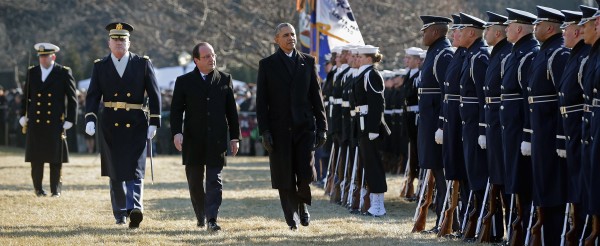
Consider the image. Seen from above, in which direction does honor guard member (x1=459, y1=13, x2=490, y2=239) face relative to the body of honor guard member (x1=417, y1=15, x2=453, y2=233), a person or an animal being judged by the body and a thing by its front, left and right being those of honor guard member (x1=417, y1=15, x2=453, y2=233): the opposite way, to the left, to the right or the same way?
the same way

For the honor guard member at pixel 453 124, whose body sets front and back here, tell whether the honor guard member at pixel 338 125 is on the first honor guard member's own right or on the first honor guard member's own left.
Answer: on the first honor guard member's own right

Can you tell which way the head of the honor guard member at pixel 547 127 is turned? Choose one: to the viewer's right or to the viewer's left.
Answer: to the viewer's left

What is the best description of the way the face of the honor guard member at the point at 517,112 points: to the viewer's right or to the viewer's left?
to the viewer's left

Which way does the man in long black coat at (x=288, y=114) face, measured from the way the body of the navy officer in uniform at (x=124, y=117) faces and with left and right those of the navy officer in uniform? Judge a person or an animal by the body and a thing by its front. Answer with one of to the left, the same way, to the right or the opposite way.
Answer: the same way

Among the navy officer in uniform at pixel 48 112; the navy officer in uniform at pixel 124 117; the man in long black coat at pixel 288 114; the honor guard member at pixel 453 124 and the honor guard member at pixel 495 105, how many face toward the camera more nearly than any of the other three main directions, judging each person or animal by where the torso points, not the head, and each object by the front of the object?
3

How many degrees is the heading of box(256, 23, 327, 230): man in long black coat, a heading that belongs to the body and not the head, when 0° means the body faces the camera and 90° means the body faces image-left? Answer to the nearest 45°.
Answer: approximately 0°

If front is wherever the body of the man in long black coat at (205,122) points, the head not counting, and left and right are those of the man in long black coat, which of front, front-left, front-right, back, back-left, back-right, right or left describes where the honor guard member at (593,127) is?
front-left

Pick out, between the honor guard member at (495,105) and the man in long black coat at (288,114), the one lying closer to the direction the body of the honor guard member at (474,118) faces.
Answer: the man in long black coat

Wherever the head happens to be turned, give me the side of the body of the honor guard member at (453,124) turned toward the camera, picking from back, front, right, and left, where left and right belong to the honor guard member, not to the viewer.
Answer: left

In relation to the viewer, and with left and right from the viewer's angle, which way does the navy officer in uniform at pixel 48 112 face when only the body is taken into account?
facing the viewer

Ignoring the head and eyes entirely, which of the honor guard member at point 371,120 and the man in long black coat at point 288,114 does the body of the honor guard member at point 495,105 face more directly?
the man in long black coat

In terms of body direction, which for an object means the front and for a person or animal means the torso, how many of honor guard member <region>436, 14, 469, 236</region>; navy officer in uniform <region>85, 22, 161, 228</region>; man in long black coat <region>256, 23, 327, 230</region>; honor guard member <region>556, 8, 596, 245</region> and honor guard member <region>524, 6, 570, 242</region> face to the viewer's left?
3

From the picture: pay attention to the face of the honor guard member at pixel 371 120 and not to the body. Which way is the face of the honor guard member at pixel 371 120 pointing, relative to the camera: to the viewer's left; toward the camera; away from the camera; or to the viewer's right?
to the viewer's left

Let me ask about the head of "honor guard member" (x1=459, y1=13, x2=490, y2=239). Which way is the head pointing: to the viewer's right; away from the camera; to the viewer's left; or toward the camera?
to the viewer's left

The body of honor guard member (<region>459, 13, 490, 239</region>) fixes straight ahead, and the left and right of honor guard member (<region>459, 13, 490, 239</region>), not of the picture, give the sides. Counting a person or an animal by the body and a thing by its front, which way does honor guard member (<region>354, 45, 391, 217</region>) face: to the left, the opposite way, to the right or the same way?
the same way

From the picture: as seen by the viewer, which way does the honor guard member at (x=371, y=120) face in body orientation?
to the viewer's left

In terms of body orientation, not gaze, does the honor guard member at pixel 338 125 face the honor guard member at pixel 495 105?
no
